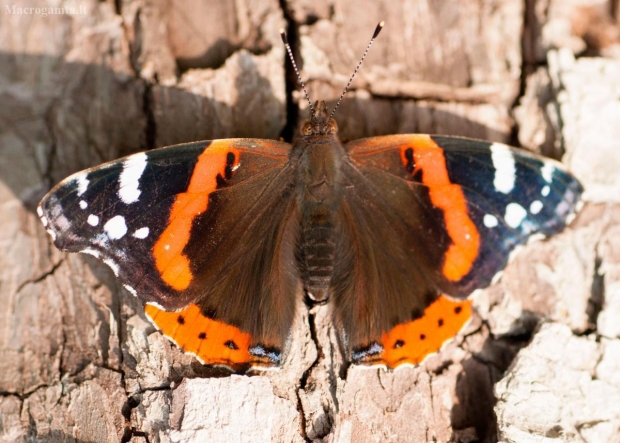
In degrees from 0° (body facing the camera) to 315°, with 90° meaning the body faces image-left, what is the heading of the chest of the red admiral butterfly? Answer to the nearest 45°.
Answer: approximately 180°
